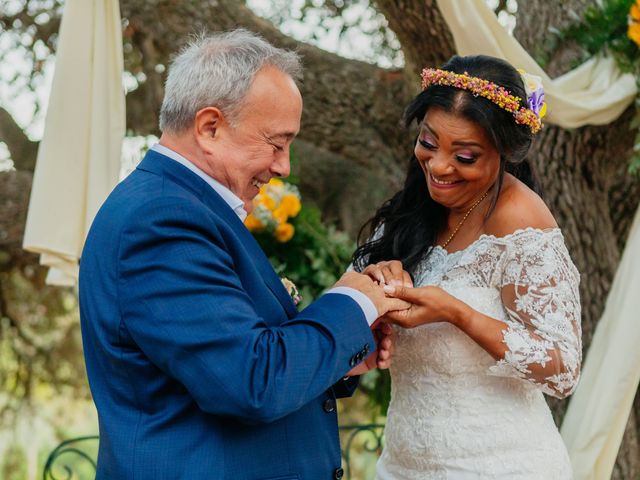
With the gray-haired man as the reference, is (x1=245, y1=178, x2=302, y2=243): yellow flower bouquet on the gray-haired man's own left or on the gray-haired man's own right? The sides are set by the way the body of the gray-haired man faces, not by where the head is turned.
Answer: on the gray-haired man's own left

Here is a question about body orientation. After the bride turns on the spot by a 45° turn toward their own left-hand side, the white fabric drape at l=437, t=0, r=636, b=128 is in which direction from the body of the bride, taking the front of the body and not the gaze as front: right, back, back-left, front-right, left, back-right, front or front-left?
back

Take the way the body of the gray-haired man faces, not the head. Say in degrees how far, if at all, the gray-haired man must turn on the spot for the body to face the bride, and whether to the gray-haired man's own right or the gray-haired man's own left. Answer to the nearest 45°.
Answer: approximately 45° to the gray-haired man's own left

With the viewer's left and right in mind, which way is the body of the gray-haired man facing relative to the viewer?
facing to the right of the viewer

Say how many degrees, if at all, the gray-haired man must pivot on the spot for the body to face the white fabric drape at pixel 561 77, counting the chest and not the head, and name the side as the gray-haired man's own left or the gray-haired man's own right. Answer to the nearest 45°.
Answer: approximately 45° to the gray-haired man's own left

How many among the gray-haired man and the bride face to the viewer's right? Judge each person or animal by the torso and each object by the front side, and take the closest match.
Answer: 1
